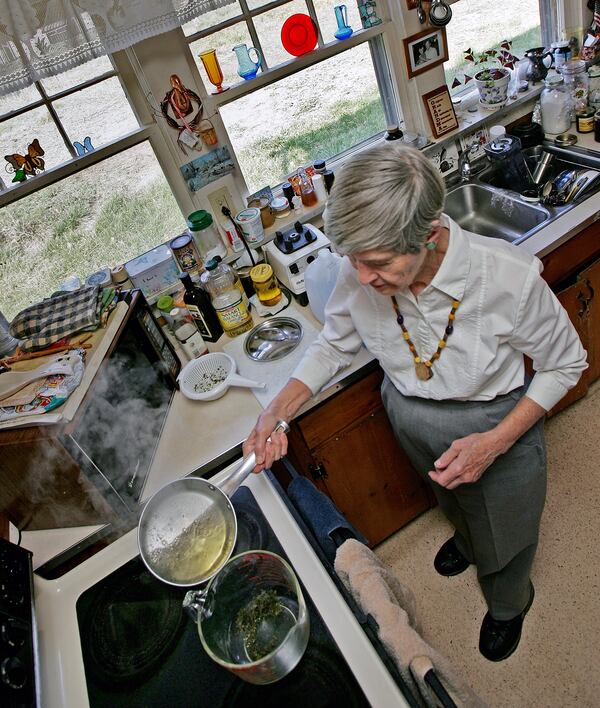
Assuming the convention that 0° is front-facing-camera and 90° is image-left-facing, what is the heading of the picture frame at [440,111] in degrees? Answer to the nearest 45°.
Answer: approximately 0°

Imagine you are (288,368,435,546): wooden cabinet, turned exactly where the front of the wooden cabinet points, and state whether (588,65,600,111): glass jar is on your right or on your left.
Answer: on your left

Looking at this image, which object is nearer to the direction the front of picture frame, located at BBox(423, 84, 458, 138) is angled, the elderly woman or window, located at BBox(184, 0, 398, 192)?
the elderly woman

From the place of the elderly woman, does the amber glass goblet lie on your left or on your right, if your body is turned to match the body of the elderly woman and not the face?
on your right

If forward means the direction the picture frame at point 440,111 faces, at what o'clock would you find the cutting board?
The cutting board is roughly at 1 o'clock from the picture frame.

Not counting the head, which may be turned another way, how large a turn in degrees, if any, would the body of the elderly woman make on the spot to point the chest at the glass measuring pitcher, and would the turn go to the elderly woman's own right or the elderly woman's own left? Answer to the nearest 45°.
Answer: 0° — they already face it

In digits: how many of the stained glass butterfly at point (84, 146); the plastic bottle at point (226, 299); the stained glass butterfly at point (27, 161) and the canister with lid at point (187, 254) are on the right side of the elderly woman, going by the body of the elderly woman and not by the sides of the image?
4

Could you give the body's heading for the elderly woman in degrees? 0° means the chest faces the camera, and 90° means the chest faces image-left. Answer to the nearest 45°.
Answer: approximately 45°

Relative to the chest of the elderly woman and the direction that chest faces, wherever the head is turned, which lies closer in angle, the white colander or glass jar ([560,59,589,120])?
the white colander
